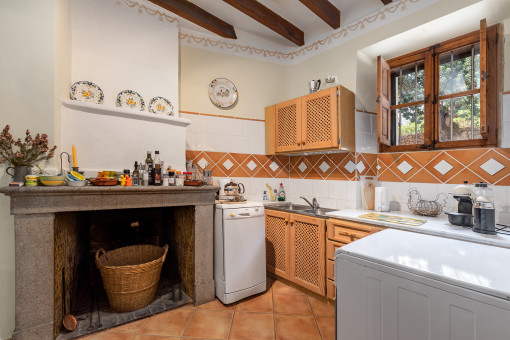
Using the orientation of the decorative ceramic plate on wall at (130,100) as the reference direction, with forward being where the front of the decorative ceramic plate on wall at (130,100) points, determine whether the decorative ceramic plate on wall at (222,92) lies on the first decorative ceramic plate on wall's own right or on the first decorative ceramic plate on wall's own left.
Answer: on the first decorative ceramic plate on wall's own left

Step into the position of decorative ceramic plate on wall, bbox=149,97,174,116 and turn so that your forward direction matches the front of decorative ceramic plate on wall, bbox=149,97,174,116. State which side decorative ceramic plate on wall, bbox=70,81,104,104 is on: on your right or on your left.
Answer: on your right

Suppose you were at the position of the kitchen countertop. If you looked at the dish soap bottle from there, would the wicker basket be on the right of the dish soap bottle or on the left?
left

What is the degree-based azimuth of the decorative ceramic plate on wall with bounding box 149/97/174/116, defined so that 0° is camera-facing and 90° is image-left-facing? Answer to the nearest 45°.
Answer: approximately 0°

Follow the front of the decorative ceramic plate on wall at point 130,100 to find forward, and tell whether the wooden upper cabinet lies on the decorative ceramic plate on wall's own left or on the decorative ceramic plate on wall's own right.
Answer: on the decorative ceramic plate on wall's own left

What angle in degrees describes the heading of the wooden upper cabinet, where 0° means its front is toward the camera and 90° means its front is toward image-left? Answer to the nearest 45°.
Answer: approximately 45°
